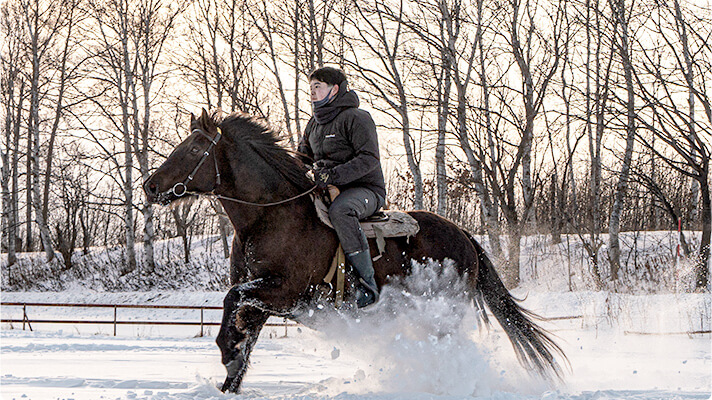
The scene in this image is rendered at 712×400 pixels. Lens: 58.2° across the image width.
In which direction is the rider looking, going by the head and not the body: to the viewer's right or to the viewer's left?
to the viewer's left

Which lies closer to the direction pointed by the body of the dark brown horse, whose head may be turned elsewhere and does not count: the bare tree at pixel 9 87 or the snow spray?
the bare tree

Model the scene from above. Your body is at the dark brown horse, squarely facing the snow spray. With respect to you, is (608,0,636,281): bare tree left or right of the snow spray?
left

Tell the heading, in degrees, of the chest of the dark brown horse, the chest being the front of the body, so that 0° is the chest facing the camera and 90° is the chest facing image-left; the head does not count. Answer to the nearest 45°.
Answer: approximately 90°

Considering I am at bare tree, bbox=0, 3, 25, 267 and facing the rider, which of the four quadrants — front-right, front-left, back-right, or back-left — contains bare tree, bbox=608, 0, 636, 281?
front-left

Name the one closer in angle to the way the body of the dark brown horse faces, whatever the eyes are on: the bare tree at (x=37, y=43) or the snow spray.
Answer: the bare tree

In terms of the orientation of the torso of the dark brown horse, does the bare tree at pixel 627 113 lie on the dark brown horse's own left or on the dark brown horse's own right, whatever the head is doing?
on the dark brown horse's own right

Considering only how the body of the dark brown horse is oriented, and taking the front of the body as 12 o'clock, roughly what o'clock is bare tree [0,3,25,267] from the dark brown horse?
The bare tree is roughly at 2 o'clock from the dark brown horse.
